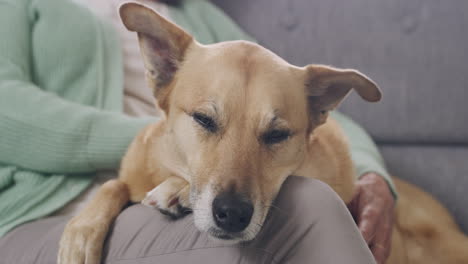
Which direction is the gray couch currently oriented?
toward the camera
